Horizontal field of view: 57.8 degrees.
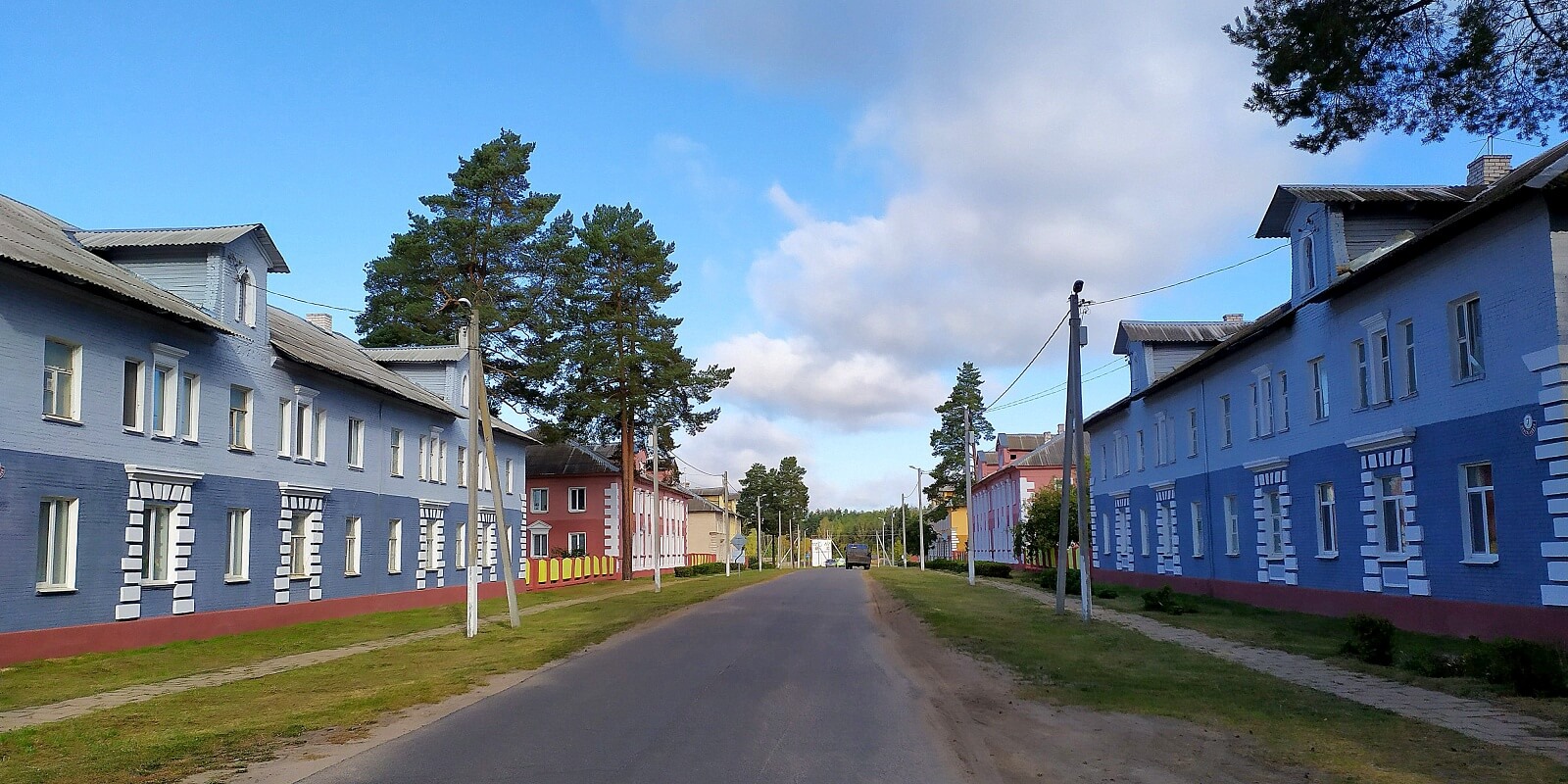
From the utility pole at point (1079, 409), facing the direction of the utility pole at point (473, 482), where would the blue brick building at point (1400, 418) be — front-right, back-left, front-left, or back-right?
back-left

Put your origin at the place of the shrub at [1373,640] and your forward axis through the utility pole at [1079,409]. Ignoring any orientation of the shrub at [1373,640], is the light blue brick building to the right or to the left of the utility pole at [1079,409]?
left

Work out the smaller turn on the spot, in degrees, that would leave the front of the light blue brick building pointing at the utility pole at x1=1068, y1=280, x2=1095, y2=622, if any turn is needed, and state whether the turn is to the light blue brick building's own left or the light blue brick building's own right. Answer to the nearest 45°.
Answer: approximately 45° to the light blue brick building's own left

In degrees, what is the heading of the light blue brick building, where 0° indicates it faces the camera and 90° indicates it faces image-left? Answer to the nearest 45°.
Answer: approximately 315°

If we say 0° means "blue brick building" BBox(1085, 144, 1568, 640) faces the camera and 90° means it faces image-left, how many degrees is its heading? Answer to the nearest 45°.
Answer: approximately 45°

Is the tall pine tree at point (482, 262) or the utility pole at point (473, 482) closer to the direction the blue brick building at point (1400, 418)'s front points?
the utility pole

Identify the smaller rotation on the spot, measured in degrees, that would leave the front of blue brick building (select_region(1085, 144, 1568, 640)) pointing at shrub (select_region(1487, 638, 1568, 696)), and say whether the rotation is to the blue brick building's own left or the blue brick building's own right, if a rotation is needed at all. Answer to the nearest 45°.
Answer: approximately 45° to the blue brick building's own left

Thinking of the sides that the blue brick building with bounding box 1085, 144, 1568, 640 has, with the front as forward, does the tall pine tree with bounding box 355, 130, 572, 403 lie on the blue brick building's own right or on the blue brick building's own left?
on the blue brick building's own right

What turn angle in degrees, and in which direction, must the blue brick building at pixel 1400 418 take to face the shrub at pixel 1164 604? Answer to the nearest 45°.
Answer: approximately 90° to its right
